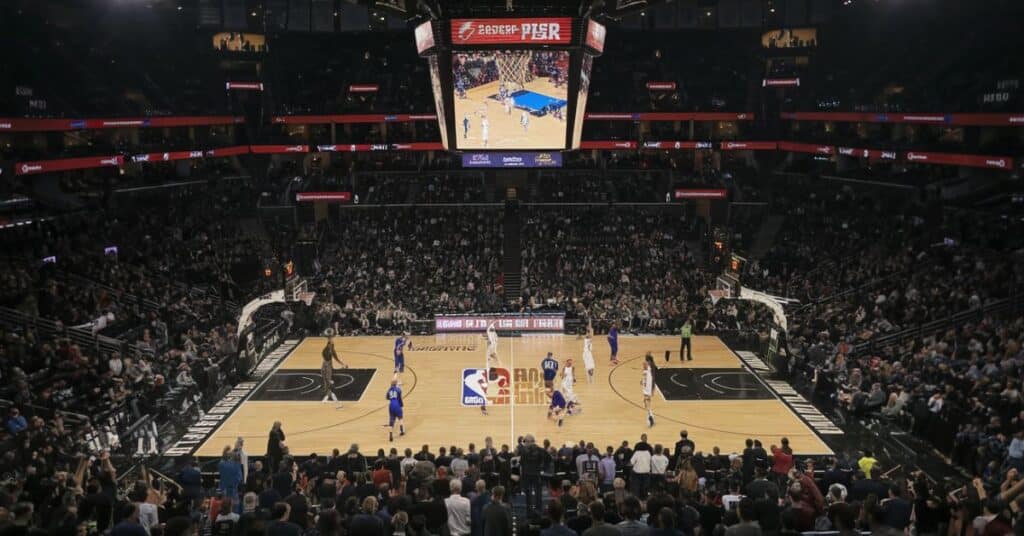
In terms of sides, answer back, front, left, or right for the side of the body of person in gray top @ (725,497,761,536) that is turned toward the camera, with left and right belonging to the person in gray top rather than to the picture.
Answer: back

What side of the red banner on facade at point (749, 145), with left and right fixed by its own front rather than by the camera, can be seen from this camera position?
front

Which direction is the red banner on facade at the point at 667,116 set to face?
toward the camera

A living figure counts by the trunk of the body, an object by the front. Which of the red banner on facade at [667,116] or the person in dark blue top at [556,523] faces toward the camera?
the red banner on facade

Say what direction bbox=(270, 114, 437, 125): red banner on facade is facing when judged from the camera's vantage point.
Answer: facing the viewer

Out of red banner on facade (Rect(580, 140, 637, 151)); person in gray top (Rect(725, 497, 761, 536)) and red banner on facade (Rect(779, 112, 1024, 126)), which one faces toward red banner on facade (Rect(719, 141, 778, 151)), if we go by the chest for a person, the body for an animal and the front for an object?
the person in gray top

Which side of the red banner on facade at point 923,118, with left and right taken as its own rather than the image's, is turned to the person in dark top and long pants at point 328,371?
front

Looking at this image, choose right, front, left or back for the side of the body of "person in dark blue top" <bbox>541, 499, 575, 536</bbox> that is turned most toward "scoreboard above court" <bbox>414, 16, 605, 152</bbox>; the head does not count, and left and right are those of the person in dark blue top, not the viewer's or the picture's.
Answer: front

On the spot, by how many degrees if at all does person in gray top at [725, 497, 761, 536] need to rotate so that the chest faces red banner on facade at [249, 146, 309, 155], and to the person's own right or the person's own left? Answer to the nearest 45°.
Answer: approximately 45° to the person's own left

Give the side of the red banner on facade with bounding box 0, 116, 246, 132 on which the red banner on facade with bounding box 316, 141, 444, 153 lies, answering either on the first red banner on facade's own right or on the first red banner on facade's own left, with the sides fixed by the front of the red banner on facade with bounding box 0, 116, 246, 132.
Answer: on the first red banner on facade's own left

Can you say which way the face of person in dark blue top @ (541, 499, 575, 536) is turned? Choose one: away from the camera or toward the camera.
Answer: away from the camera

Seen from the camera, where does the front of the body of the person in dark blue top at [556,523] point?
away from the camera

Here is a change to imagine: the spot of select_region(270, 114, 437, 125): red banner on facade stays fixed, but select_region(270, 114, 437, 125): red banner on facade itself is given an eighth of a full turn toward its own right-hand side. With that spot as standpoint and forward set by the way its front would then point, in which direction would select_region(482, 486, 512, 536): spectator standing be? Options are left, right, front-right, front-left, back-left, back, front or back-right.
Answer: front-left

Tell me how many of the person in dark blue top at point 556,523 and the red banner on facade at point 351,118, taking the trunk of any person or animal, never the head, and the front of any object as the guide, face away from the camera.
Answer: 1

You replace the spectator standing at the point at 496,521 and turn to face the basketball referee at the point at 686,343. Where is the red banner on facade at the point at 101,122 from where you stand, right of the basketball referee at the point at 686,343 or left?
left
